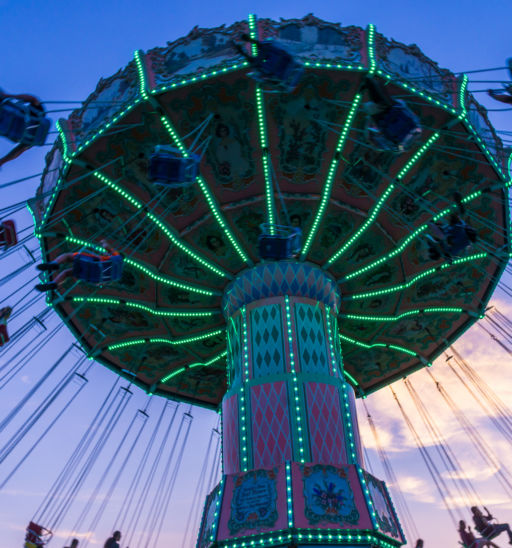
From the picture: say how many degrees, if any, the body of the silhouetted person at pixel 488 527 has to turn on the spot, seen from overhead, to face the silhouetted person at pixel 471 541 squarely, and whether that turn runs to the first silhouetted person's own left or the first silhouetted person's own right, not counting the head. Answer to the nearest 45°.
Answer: approximately 180°

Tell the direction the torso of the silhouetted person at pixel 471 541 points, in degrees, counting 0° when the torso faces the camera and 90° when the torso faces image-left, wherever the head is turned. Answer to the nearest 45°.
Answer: approximately 270°

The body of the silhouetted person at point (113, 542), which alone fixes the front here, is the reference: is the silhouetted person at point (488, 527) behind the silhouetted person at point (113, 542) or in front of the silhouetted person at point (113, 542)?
in front
